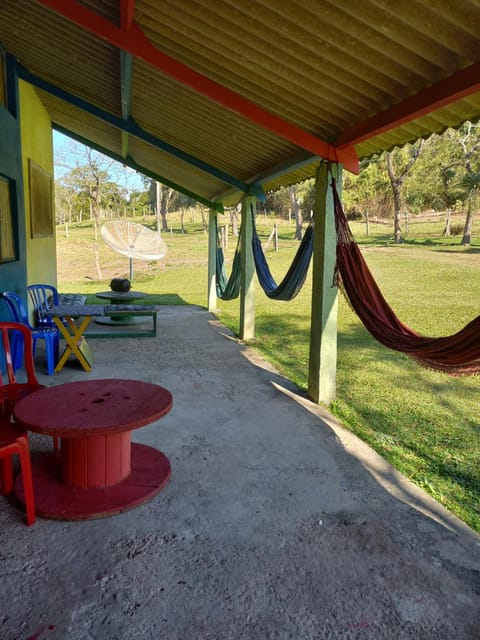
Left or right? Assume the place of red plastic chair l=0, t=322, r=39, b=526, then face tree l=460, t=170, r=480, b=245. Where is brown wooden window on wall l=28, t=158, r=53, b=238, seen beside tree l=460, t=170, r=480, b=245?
left

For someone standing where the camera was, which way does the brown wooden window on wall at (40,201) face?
facing to the right of the viewer

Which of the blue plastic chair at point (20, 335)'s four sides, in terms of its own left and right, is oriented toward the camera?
right

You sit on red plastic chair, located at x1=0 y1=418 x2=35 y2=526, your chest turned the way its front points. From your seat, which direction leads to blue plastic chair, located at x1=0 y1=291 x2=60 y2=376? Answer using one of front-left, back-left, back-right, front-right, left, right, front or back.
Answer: back-left

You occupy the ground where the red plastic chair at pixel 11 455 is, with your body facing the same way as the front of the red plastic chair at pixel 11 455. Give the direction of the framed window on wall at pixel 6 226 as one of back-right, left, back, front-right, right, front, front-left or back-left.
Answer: back-left

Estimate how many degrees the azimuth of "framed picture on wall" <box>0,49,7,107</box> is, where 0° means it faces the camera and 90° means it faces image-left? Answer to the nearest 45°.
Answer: approximately 270°

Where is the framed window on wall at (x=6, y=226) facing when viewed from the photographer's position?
facing to the right of the viewer

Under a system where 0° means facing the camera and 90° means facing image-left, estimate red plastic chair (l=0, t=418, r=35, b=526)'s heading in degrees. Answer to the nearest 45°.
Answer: approximately 315°
